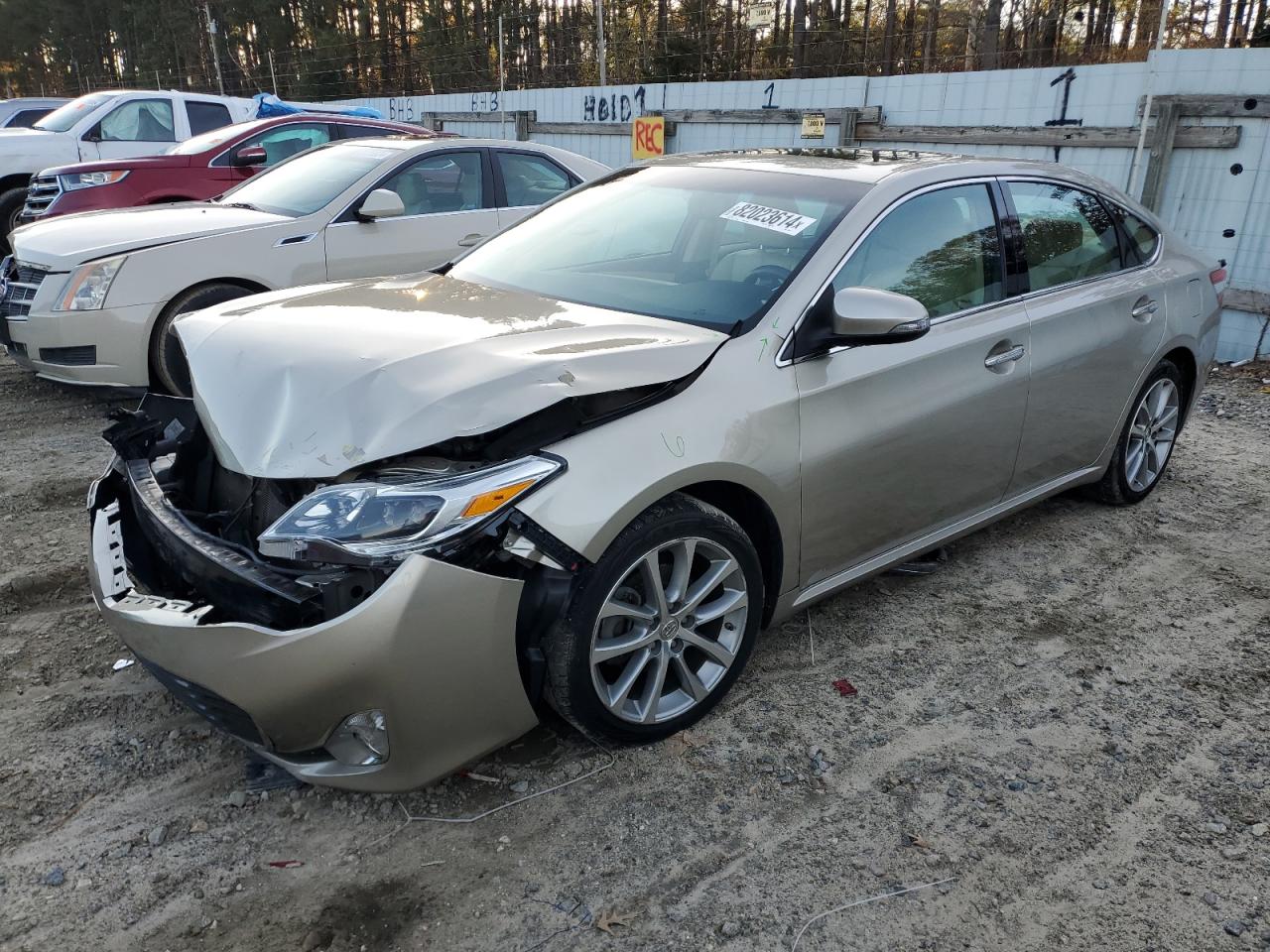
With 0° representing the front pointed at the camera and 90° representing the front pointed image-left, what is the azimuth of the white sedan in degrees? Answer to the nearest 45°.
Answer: approximately 45°

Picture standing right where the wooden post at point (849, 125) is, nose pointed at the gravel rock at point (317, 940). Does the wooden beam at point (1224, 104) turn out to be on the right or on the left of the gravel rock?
left

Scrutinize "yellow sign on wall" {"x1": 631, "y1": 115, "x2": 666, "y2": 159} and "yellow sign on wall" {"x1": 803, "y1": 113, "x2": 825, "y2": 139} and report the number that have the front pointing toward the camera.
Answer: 2

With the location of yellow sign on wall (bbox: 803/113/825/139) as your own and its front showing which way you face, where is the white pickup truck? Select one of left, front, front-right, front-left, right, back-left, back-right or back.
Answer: right

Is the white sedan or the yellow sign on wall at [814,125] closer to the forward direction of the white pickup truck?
the white sedan

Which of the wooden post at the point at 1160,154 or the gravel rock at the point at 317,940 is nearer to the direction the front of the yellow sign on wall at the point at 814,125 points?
the gravel rock

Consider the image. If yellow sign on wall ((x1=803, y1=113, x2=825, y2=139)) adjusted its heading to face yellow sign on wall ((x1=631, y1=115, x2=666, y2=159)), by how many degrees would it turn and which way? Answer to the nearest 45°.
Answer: approximately 135° to its right

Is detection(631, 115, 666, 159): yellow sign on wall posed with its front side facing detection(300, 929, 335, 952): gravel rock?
yes
